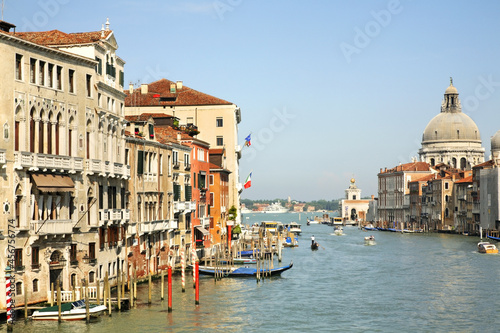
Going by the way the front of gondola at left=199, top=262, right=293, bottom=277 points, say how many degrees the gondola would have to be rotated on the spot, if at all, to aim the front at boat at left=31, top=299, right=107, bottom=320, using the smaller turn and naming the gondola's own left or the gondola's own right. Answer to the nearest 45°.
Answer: approximately 90° to the gondola's own right

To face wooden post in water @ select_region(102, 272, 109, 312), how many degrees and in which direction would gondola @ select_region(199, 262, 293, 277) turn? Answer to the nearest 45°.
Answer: approximately 90° to its right

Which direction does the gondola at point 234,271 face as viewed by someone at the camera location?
facing to the right of the viewer

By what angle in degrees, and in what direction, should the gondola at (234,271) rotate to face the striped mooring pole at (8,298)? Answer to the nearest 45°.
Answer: approximately 90° to its right

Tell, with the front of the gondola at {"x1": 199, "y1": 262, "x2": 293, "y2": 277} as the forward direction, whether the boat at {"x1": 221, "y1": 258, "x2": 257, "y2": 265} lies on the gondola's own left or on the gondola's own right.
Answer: on the gondola's own left

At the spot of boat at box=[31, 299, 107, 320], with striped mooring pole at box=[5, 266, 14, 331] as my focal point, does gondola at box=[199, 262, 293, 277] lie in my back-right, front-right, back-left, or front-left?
back-right
